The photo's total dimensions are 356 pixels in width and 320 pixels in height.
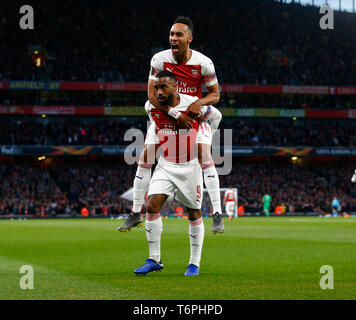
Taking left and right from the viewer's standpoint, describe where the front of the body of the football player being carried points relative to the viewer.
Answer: facing the viewer

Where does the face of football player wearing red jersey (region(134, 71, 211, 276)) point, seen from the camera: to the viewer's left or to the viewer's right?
to the viewer's left
